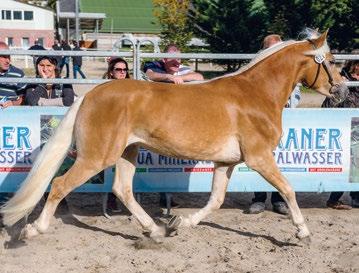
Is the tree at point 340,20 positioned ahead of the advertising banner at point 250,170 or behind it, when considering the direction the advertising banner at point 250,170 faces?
behind

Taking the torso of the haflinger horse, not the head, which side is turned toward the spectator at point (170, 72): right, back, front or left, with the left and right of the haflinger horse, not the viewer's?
left

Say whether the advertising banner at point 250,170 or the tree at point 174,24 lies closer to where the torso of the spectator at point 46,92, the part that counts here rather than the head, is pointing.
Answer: the advertising banner

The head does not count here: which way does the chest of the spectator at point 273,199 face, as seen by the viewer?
toward the camera

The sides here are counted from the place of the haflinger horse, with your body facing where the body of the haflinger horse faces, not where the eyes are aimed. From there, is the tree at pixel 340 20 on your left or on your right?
on your left

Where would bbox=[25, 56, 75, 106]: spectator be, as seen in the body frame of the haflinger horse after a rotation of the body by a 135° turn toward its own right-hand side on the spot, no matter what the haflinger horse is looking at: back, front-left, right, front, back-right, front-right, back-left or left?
right

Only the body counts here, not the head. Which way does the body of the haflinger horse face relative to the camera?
to the viewer's right

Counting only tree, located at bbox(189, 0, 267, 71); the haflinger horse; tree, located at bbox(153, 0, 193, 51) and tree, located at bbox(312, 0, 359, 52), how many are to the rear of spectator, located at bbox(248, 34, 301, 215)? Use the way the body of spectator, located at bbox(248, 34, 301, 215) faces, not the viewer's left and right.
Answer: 3

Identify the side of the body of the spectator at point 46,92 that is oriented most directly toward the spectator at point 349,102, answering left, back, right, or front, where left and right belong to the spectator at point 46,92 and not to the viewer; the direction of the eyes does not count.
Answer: left

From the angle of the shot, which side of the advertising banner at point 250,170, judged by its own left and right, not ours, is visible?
front
